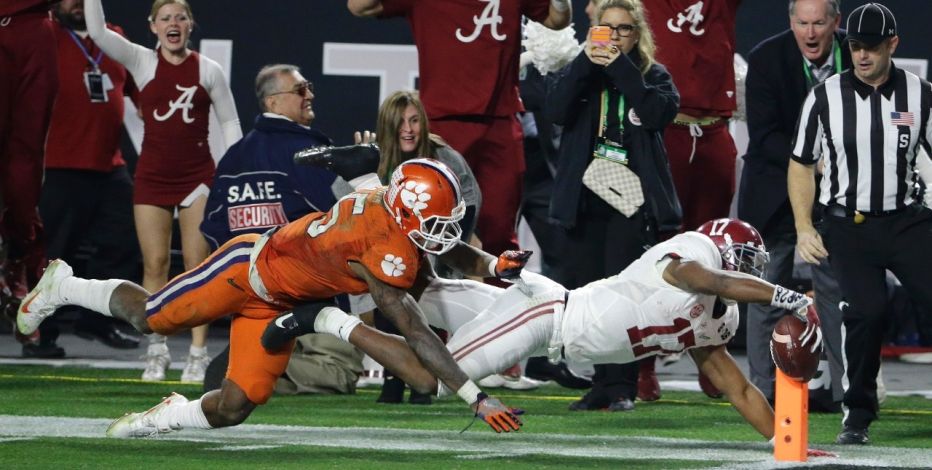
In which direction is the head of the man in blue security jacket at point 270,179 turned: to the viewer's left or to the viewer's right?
to the viewer's right

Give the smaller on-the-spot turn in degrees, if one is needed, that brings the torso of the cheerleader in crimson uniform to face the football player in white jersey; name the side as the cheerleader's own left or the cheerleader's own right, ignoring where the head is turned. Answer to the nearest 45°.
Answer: approximately 45° to the cheerleader's own left
